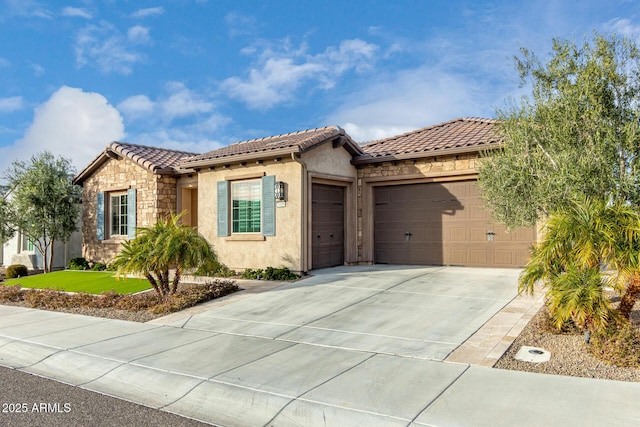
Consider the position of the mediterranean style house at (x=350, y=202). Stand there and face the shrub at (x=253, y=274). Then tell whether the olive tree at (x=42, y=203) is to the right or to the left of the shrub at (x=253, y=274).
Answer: right

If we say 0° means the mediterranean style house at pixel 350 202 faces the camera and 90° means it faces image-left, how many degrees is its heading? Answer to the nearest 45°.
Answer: approximately 45°

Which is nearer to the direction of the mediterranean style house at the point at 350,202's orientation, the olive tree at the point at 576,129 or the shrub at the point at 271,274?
the shrub

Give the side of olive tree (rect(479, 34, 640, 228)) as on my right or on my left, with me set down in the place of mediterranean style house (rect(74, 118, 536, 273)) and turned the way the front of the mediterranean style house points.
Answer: on my left

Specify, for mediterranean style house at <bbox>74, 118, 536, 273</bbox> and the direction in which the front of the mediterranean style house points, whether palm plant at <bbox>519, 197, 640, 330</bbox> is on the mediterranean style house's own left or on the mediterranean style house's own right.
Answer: on the mediterranean style house's own left

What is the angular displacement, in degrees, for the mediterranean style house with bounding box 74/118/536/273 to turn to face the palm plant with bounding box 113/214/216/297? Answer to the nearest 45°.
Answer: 0° — it already faces it

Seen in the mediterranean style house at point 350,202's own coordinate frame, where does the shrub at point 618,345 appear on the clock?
The shrub is roughly at 10 o'clock from the mediterranean style house.

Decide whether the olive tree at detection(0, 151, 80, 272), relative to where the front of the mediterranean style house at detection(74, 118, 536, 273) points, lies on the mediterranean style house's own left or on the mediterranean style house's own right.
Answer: on the mediterranean style house's own right

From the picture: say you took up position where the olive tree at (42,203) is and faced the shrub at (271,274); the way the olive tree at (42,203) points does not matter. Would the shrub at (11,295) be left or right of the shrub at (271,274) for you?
right

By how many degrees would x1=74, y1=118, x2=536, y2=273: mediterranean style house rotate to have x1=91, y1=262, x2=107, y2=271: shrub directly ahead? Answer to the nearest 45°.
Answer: approximately 90° to its right
